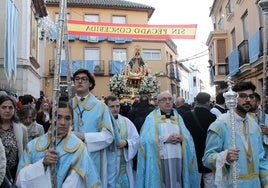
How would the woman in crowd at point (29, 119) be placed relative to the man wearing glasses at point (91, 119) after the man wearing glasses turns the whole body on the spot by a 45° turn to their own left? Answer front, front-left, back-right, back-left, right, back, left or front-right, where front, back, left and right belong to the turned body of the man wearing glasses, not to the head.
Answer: back-right

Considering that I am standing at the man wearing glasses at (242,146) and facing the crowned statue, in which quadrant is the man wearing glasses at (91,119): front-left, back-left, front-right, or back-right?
front-left

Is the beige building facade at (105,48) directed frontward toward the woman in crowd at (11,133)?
yes

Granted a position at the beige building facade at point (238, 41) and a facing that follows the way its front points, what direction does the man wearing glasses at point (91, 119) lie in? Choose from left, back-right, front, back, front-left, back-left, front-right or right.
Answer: front-left

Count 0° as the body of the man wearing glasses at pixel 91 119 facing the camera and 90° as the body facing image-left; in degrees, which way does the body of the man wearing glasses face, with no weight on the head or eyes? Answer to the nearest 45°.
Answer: approximately 45°

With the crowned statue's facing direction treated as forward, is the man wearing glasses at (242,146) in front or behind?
in front

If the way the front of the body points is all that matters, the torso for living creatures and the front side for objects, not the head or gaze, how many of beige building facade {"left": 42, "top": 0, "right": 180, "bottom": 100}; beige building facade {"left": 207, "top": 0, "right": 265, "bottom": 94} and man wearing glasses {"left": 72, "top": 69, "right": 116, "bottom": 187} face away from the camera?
0

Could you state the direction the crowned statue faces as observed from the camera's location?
facing the viewer

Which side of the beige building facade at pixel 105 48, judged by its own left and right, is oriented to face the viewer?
front

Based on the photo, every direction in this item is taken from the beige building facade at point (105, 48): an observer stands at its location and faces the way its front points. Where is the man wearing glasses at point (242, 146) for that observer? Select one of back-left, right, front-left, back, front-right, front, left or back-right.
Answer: front

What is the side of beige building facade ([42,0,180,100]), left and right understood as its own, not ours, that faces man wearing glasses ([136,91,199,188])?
front
